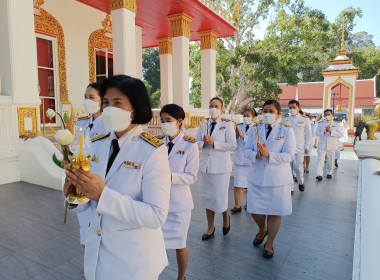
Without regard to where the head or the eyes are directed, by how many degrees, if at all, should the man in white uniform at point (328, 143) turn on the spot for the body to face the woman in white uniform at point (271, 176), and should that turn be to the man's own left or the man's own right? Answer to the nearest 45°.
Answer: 0° — they already face them

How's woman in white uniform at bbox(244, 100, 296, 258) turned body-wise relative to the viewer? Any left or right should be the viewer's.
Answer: facing the viewer and to the left of the viewer

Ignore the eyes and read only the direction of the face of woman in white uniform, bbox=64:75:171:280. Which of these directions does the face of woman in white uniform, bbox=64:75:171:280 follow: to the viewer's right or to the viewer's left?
to the viewer's left

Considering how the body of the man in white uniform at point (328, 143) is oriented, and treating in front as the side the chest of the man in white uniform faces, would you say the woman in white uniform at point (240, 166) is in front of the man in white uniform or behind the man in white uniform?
in front

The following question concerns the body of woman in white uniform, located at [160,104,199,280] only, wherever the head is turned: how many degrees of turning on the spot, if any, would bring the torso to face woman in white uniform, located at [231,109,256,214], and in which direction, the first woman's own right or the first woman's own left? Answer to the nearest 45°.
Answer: approximately 180°

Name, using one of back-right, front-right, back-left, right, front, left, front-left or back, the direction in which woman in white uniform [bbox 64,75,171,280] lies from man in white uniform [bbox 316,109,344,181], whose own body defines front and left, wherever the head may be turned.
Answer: front

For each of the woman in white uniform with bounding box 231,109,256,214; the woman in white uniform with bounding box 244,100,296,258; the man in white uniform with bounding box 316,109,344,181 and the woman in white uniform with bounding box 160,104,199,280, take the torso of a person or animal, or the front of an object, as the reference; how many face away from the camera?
0

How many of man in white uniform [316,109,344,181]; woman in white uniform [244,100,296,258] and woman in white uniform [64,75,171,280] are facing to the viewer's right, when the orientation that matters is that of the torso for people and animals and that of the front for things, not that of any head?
0

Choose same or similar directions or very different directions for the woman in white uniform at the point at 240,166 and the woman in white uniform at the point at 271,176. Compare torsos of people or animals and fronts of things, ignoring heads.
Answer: same or similar directions

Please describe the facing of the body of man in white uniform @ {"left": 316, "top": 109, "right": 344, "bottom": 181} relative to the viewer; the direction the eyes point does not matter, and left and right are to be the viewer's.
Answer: facing the viewer

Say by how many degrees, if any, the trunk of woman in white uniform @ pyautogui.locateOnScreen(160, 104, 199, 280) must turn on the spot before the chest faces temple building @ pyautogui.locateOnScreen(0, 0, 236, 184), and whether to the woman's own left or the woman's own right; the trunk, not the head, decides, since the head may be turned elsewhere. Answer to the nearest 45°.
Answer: approximately 90° to the woman's own right

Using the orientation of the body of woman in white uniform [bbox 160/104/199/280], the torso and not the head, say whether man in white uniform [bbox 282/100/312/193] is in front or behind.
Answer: behind

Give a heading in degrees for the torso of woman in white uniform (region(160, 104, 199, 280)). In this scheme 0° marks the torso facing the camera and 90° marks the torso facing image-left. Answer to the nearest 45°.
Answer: approximately 45°

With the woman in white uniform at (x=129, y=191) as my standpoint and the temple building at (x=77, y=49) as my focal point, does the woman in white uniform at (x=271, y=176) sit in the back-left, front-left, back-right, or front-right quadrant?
front-right

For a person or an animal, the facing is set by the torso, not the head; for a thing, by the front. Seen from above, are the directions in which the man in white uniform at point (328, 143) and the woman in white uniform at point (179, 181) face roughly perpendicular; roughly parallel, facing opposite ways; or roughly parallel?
roughly parallel

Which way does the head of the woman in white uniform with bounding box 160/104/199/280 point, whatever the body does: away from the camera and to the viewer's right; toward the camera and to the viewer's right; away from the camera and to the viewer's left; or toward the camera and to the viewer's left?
toward the camera and to the viewer's left
